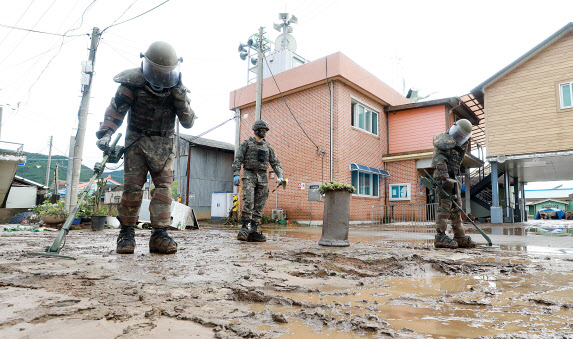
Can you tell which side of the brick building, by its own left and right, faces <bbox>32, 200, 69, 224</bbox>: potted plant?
right

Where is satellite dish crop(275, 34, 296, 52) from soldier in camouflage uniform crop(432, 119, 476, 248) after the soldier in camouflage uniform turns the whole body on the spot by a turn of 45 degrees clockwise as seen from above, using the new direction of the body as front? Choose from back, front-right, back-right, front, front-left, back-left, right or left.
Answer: back-right

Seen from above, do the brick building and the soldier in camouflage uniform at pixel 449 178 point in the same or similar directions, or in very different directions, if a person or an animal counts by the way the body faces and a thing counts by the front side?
same or similar directions

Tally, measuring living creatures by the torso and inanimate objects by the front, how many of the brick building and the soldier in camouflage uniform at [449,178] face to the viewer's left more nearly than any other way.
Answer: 0

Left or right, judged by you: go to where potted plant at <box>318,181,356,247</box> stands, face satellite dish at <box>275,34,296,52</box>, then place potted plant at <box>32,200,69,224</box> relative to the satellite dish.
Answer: left

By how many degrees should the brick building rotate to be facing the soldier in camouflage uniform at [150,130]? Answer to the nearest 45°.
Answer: approximately 45° to its right

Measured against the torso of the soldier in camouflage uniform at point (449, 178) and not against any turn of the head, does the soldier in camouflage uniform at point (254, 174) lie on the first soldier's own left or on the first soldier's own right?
on the first soldier's own right

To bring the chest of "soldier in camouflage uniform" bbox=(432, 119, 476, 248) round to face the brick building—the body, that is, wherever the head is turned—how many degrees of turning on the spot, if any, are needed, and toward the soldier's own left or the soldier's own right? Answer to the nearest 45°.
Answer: approximately 180°

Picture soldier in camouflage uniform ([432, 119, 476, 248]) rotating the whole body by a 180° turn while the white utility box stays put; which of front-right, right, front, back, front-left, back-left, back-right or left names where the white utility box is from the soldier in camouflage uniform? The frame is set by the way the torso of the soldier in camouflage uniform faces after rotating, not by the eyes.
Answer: front

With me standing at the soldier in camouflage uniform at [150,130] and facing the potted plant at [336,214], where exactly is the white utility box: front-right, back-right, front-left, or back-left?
front-left
